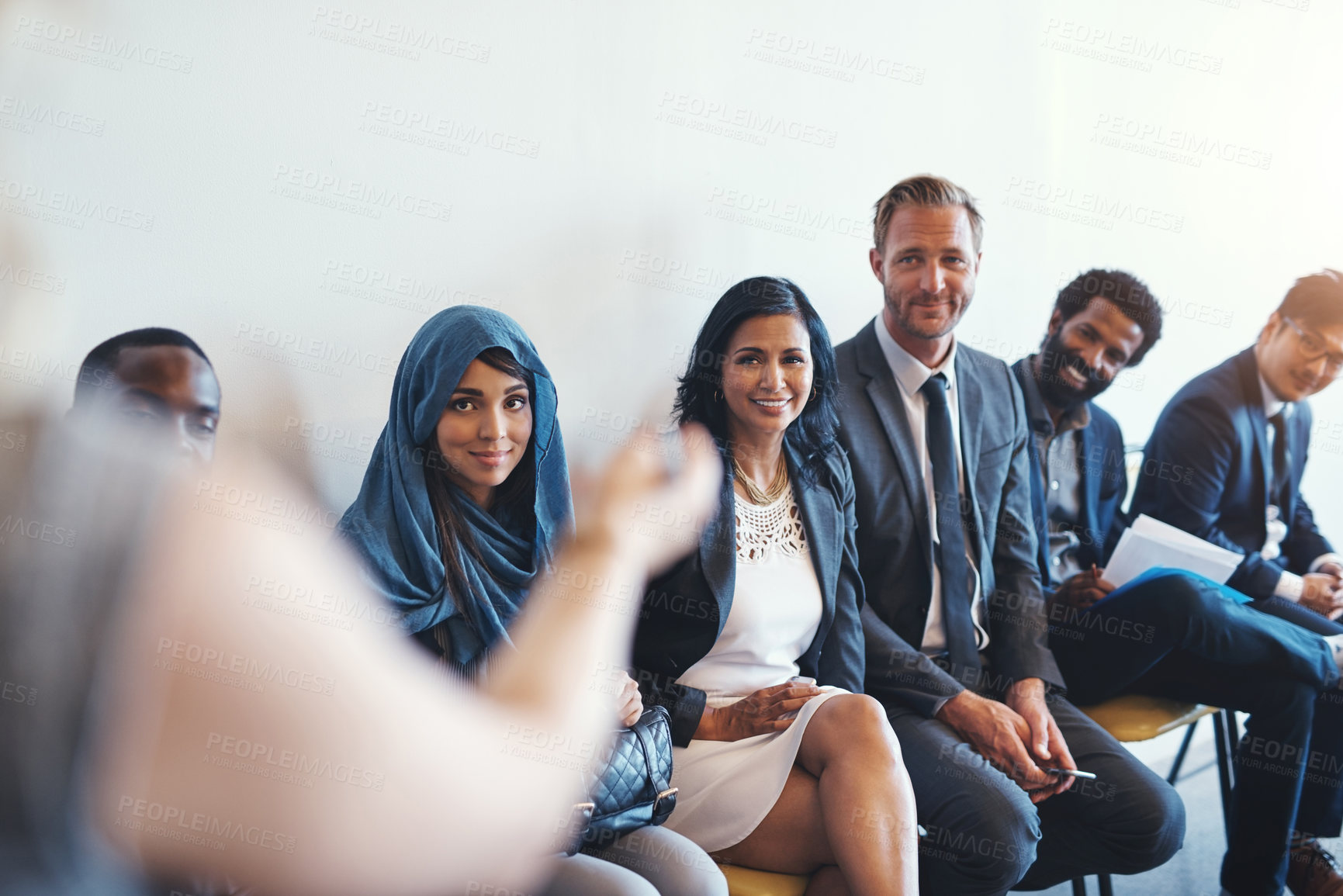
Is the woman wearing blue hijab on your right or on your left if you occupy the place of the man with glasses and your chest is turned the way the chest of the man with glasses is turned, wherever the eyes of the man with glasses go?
on your right

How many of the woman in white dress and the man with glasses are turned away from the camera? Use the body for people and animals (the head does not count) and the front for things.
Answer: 0

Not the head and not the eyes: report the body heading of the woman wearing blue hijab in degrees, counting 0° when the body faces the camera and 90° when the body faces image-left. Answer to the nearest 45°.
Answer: approximately 315°

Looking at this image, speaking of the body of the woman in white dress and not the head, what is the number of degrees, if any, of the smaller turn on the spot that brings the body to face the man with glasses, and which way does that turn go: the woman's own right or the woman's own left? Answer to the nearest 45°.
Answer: approximately 90° to the woman's own left
